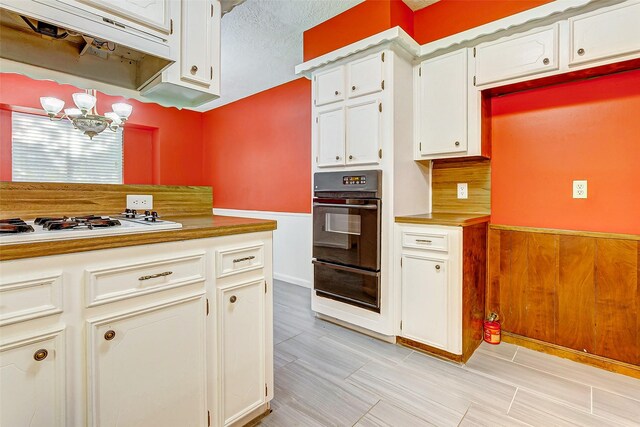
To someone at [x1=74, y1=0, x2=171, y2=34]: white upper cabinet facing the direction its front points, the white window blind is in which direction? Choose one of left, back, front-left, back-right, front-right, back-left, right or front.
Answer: back-left

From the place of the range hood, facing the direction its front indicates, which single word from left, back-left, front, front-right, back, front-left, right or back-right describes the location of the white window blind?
back-left

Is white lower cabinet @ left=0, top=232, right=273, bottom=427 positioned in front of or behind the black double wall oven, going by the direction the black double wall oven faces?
in front

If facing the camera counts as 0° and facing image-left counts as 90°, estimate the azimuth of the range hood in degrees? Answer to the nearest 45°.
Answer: approximately 315°

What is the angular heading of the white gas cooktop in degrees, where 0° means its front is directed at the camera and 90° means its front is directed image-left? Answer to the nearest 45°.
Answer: approximately 315°

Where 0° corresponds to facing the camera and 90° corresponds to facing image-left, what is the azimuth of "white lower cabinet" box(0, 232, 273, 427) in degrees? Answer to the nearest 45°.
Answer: approximately 315°

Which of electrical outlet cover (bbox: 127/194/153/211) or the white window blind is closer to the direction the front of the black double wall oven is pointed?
the electrical outlet cover

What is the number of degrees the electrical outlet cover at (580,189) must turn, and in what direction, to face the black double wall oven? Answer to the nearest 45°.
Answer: approximately 45° to its right

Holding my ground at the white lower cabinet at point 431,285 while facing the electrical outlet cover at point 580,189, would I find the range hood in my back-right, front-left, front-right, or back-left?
back-right

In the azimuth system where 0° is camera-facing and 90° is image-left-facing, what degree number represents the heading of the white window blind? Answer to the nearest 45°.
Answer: approximately 315°

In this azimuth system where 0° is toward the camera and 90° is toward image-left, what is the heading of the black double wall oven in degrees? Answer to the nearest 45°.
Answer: approximately 45°
